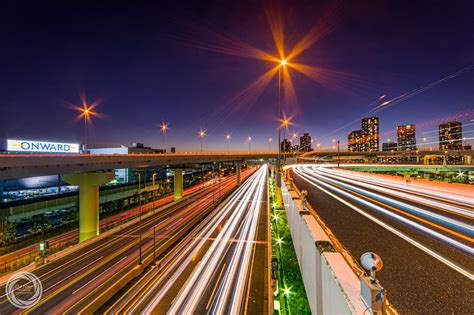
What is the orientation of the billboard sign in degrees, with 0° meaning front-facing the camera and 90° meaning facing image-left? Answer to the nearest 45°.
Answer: approximately 315°

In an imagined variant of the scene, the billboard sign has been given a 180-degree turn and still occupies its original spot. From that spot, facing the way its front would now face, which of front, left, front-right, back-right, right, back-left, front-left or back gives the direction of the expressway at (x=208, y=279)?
back

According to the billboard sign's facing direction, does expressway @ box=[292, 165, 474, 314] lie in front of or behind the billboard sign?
in front
